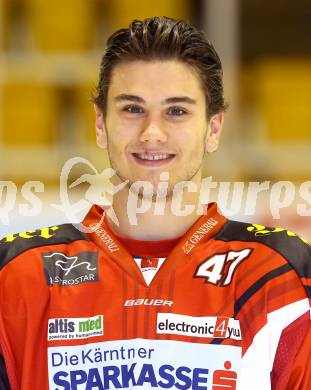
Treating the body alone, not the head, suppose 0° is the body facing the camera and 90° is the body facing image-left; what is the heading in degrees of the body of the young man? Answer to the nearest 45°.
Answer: approximately 0°
